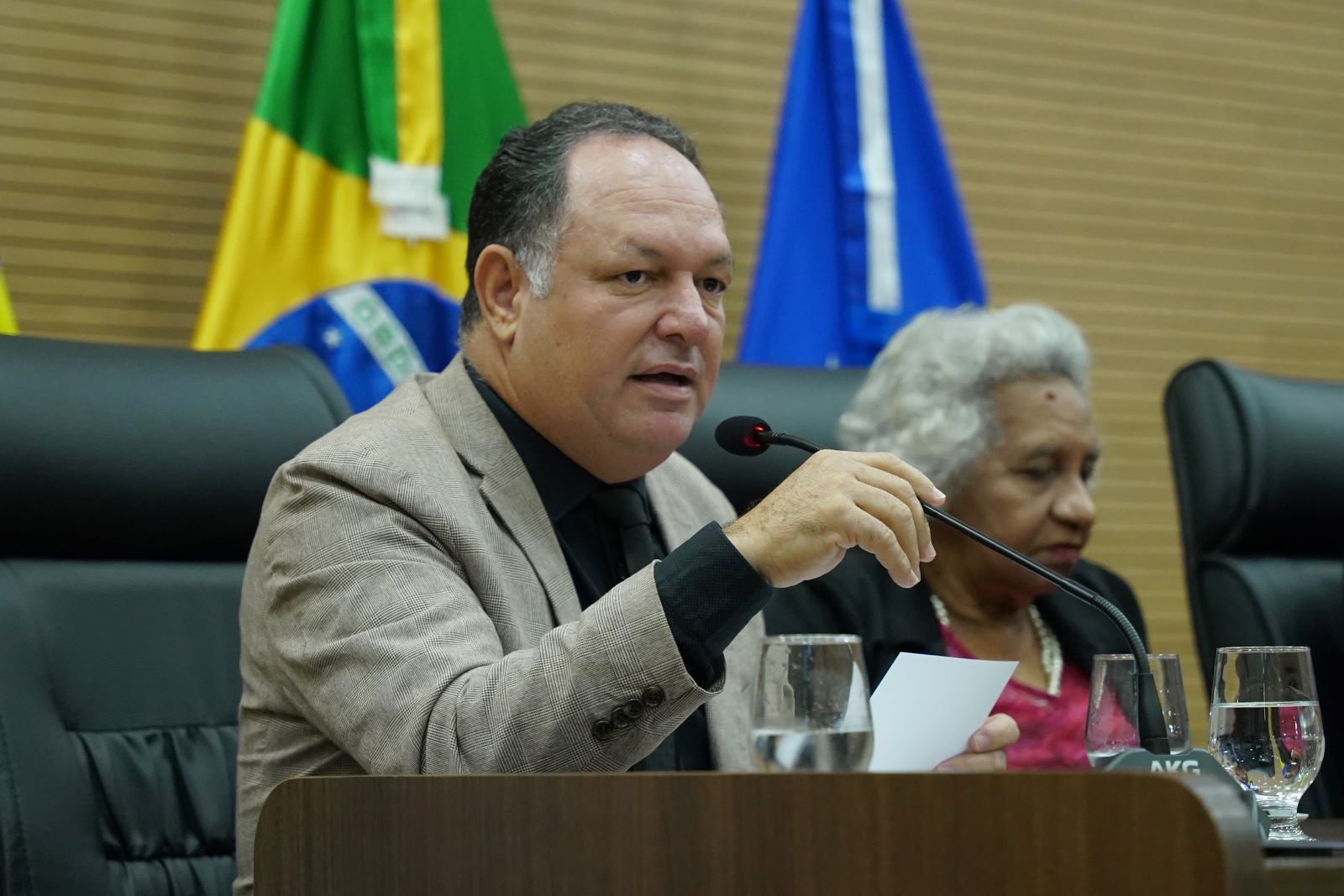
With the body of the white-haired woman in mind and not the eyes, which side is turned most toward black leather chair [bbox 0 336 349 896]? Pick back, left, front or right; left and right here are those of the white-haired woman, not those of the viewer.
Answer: right

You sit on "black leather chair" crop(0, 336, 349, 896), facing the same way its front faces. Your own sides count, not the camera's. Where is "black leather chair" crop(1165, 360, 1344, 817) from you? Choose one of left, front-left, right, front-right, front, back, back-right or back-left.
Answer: left

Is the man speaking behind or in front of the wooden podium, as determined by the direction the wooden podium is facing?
behind

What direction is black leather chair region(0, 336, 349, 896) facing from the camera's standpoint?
toward the camera

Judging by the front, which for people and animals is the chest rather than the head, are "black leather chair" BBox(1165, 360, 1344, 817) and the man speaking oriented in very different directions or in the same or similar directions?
same or similar directions

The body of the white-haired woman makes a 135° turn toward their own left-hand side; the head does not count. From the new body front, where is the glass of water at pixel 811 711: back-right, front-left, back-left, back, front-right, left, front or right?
back

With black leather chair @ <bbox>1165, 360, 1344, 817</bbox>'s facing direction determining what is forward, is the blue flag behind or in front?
behind

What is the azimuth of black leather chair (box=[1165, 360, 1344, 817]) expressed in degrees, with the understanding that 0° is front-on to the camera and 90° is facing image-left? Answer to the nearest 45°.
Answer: approximately 315°

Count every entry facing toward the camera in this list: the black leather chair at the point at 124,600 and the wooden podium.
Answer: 2

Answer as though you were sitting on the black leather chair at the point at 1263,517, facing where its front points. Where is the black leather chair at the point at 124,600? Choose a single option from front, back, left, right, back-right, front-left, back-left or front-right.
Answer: right

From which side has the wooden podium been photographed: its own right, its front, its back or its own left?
front

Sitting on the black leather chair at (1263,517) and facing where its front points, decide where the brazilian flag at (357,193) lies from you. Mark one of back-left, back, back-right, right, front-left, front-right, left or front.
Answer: back-right

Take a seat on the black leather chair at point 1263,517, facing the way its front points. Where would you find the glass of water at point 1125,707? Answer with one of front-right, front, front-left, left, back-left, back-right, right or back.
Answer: front-right

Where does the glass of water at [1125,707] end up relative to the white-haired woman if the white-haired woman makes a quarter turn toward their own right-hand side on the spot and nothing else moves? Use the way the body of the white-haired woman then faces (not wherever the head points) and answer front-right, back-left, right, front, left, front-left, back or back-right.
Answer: front-left
